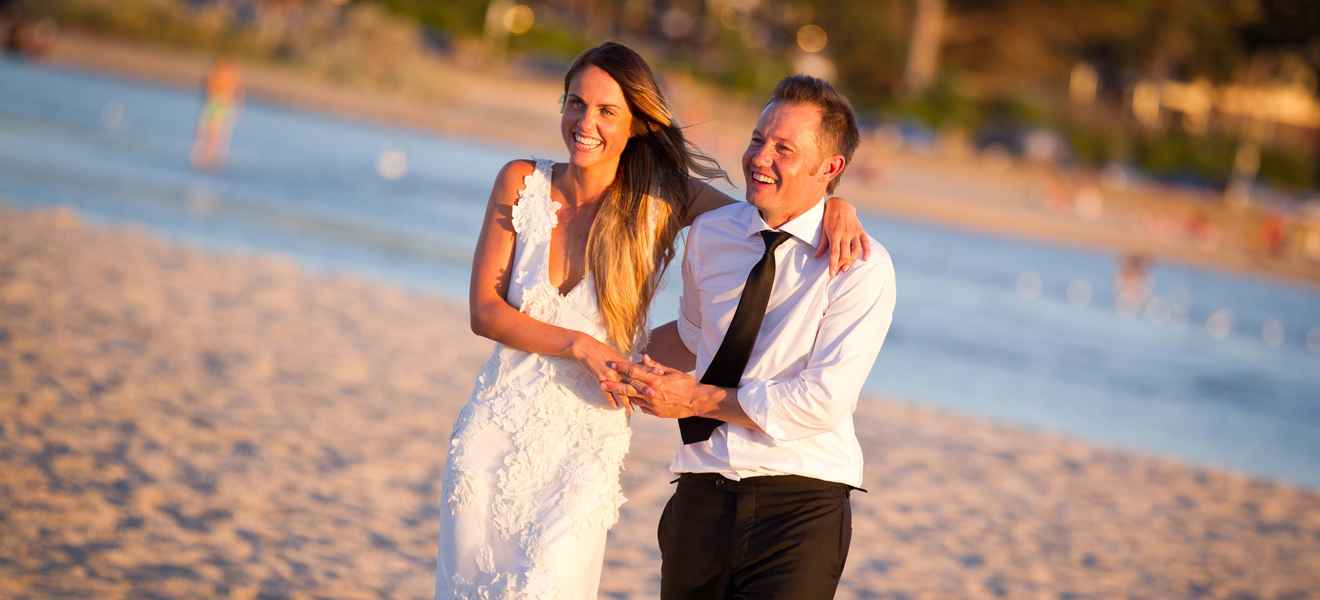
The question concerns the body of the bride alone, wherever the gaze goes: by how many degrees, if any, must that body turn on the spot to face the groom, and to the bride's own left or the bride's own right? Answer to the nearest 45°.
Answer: approximately 45° to the bride's own left

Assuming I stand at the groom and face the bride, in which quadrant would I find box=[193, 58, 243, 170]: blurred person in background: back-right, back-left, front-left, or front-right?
front-right

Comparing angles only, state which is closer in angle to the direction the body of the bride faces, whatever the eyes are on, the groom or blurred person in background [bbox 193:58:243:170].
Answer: the groom

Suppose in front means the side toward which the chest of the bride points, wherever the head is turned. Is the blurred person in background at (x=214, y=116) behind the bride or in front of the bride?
behind

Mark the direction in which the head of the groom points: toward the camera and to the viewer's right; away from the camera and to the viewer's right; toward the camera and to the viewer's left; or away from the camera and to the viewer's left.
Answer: toward the camera and to the viewer's left

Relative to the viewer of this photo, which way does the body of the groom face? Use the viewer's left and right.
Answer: facing the viewer and to the left of the viewer

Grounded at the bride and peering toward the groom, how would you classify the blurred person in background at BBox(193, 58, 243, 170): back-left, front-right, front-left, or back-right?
back-left

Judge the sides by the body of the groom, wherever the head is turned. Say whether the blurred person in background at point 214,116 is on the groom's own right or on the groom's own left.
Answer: on the groom's own right

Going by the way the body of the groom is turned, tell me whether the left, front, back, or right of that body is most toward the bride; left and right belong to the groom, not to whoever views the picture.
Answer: right

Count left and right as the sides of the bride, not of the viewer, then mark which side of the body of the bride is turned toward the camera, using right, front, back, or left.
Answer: front

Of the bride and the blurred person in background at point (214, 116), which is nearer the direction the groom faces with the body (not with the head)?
the bride
